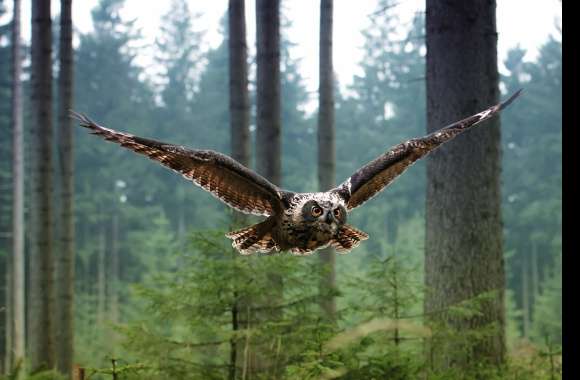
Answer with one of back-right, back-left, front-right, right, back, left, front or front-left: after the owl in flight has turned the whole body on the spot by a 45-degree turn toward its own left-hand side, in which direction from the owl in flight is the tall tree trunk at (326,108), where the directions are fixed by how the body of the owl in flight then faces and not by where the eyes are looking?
back-left

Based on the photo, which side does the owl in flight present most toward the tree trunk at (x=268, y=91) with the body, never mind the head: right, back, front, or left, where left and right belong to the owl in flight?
back

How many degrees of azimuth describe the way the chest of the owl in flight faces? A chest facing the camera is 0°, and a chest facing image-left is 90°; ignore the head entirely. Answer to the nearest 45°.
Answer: approximately 0°

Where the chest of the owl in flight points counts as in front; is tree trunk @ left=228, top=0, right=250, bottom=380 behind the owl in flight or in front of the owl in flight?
behind

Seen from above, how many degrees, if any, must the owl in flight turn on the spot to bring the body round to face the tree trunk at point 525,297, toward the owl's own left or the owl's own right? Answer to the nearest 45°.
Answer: approximately 180°

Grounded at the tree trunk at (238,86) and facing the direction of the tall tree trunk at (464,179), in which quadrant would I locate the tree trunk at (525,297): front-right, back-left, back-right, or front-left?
back-left

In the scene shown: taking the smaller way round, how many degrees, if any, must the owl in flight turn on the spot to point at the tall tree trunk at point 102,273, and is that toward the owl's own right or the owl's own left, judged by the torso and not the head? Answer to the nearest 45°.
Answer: approximately 180°

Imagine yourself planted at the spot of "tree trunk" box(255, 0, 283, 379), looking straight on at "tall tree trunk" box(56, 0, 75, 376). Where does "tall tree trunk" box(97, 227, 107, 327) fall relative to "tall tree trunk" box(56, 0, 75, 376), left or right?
right

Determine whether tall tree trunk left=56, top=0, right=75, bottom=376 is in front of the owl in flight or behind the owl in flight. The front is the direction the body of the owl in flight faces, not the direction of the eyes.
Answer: behind
